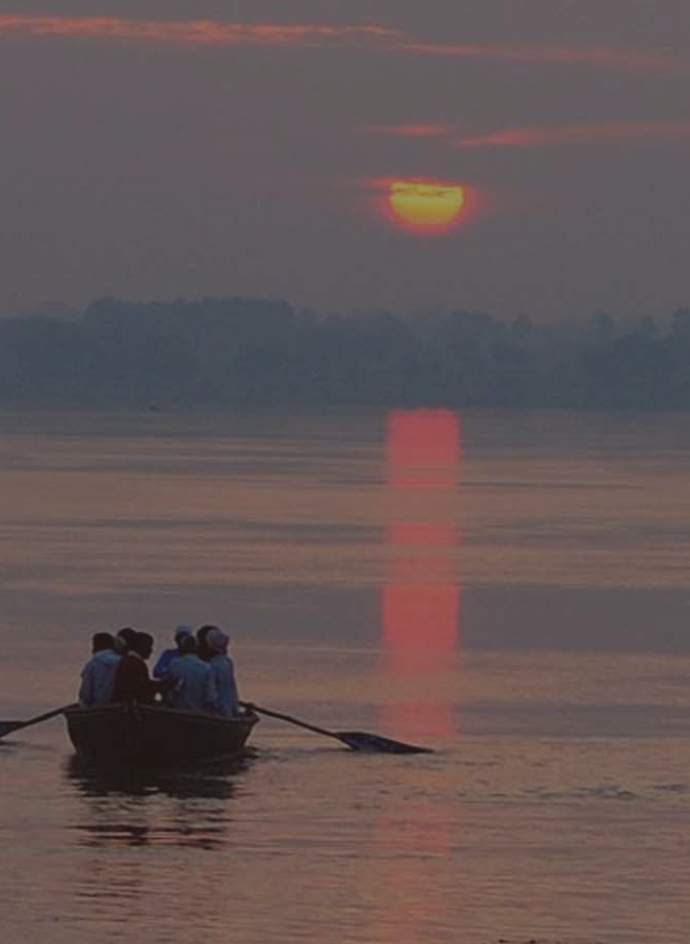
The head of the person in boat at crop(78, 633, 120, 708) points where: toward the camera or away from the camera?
away from the camera

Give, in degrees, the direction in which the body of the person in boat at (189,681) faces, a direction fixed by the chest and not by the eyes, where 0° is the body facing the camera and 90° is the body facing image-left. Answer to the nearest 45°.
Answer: approximately 180°

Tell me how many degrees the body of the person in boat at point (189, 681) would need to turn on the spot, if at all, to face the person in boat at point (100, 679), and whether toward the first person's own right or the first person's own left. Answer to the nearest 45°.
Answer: approximately 90° to the first person's own left

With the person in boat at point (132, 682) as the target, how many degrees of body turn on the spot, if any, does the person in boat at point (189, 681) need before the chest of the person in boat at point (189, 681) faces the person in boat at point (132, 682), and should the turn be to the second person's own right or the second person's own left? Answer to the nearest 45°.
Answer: approximately 135° to the second person's own left

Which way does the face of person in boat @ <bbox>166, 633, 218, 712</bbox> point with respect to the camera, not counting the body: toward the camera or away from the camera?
away from the camera
